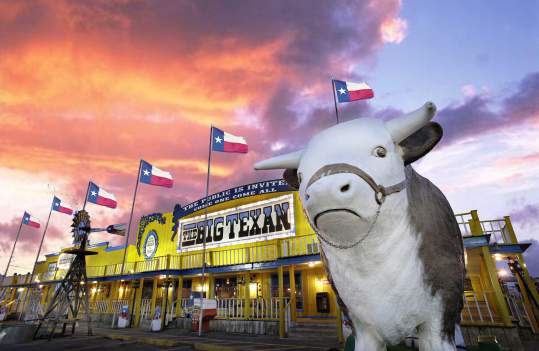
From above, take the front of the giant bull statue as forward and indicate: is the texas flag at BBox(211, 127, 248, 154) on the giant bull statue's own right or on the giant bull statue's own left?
on the giant bull statue's own right

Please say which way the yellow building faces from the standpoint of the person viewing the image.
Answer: facing the viewer and to the left of the viewer

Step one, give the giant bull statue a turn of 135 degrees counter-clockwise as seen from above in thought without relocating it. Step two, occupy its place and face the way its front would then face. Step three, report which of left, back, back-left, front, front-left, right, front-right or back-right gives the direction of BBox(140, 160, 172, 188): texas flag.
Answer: back-left

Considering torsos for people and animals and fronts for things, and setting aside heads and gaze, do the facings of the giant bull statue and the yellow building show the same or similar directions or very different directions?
same or similar directions

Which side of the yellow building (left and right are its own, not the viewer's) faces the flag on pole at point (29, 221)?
right

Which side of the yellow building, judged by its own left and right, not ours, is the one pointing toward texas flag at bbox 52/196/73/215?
right

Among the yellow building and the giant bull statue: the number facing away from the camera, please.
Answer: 0

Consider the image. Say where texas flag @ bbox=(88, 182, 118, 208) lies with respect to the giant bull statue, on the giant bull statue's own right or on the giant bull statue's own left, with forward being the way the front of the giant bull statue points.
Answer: on the giant bull statue's own right

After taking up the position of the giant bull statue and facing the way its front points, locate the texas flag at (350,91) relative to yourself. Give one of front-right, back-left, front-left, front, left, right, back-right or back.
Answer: back-right
